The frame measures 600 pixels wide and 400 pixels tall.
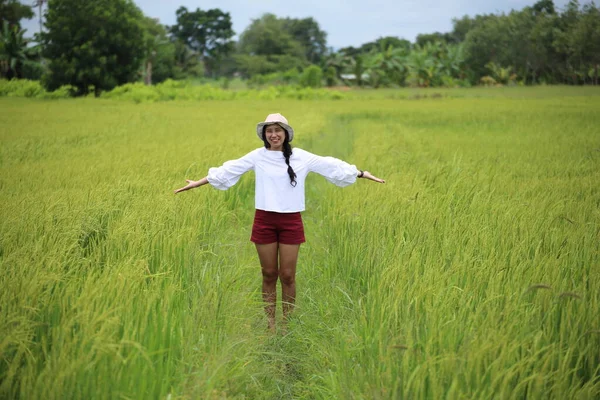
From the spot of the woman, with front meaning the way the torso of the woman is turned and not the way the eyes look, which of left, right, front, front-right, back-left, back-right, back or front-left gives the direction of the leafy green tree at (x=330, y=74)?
back

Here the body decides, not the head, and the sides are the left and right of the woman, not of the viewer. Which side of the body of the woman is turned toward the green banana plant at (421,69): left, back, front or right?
back

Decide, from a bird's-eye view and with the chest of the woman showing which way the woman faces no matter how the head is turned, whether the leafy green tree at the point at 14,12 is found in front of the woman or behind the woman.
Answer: behind

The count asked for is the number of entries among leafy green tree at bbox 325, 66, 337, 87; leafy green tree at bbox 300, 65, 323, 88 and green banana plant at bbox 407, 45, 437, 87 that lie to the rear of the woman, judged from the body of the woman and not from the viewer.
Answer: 3

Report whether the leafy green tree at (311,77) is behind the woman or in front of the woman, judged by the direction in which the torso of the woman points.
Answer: behind

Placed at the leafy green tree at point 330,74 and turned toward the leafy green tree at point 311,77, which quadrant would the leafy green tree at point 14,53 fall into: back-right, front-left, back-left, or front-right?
front-right

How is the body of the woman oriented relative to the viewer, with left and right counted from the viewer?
facing the viewer

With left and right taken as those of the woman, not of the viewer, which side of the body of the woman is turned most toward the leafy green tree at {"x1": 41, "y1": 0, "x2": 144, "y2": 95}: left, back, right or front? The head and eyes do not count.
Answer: back
